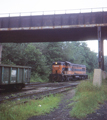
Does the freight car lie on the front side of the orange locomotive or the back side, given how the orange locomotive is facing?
on the front side

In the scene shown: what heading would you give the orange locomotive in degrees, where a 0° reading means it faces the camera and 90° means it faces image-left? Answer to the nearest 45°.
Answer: approximately 45°
